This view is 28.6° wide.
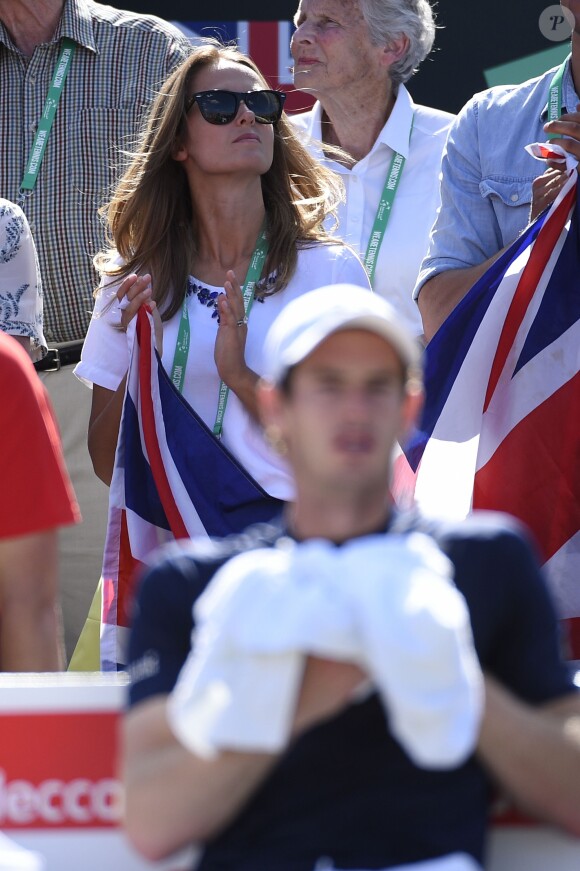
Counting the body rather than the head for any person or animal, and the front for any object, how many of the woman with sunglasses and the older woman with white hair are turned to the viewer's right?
0

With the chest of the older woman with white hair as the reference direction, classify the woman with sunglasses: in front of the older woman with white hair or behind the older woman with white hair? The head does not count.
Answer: in front

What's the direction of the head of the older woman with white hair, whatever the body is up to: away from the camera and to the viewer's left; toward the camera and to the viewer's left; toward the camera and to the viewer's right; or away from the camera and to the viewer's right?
toward the camera and to the viewer's left

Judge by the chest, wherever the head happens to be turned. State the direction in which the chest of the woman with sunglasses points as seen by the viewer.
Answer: toward the camera

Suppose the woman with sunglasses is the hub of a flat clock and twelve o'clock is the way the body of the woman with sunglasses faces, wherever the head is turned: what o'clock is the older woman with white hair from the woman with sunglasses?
The older woman with white hair is roughly at 7 o'clock from the woman with sunglasses.

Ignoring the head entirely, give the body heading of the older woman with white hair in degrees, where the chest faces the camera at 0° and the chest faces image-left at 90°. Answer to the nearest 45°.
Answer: approximately 45°
